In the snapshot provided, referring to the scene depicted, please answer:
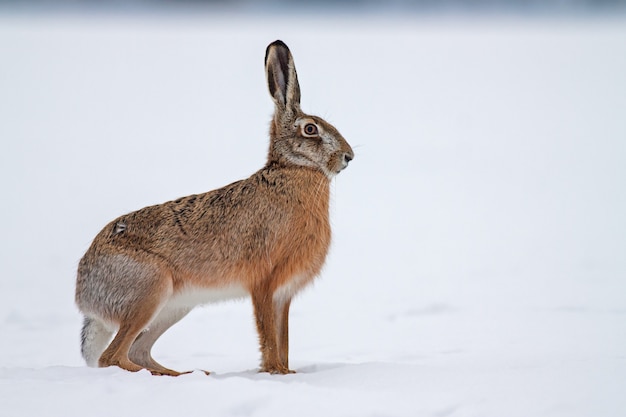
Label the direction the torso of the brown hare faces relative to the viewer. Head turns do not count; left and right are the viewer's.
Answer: facing to the right of the viewer
